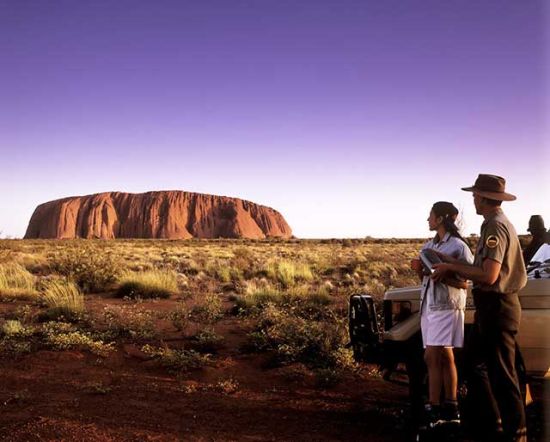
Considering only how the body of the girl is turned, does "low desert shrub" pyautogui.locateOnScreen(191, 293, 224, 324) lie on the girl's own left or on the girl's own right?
on the girl's own right

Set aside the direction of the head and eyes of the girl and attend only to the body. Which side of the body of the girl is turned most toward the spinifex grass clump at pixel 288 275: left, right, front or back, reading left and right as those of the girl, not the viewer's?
right

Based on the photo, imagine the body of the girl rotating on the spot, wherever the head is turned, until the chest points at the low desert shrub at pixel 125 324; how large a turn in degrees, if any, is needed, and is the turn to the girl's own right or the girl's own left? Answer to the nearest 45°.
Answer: approximately 45° to the girl's own right

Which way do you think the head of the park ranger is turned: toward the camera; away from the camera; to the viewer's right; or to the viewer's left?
to the viewer's left

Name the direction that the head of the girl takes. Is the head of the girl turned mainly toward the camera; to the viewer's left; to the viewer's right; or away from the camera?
to the viewer's left

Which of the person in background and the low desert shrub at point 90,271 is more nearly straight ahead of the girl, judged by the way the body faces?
the low desert shrub

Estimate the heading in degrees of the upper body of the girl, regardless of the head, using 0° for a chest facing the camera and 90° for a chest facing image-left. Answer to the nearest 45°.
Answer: approximately 90°

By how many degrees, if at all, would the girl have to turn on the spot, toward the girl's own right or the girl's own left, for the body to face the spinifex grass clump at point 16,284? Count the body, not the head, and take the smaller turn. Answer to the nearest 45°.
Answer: approximately 45° to the girl's own right
